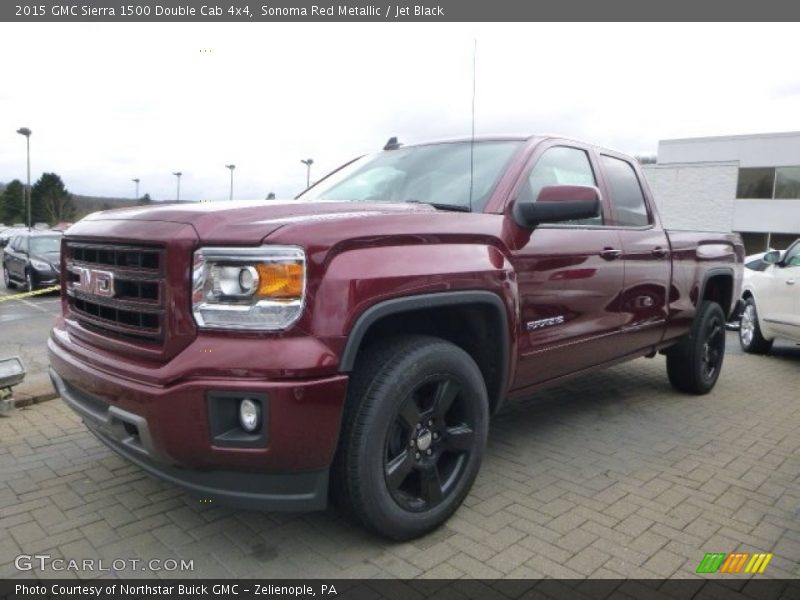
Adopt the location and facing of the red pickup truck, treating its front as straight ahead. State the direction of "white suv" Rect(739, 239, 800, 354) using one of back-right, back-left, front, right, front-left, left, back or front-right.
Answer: back

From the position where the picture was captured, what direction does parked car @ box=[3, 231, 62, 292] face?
facing the viewer and to the right of the viewer

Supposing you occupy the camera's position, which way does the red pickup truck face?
facing the viewer and to the left of the viewer

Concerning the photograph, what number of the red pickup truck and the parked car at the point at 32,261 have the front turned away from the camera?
0

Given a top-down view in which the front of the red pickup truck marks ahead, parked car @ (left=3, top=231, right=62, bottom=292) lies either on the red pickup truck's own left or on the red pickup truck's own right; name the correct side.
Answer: on the red pickup truck's own right

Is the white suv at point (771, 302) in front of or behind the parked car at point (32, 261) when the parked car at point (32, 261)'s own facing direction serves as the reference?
in front

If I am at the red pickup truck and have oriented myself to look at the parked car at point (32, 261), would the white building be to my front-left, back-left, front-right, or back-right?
front-right

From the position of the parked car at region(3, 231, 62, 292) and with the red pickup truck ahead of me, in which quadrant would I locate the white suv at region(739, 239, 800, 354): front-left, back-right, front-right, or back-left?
front-left

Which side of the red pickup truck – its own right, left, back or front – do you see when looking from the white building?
back
